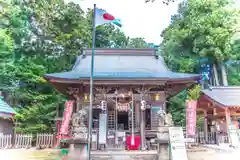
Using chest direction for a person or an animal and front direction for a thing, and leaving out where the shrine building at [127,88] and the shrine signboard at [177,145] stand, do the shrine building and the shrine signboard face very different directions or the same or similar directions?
same or similar directions

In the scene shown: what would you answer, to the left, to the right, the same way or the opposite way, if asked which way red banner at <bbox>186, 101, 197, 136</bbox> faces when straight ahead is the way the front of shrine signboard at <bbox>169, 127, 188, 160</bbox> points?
the same way

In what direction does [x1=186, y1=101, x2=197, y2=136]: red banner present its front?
toward the camera

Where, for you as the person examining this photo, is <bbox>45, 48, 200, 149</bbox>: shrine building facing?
facing the viewer

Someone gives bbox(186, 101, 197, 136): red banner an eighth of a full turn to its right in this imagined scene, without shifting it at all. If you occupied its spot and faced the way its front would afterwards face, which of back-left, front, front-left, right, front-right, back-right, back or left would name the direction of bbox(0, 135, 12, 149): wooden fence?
front-right

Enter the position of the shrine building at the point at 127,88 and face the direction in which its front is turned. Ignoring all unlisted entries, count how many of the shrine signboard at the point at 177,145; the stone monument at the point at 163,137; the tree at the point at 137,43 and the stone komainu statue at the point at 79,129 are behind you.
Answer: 1

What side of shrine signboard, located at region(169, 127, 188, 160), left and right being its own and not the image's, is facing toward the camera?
front

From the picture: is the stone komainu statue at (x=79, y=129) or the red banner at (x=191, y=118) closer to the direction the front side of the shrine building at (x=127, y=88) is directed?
the stone komainu statue
